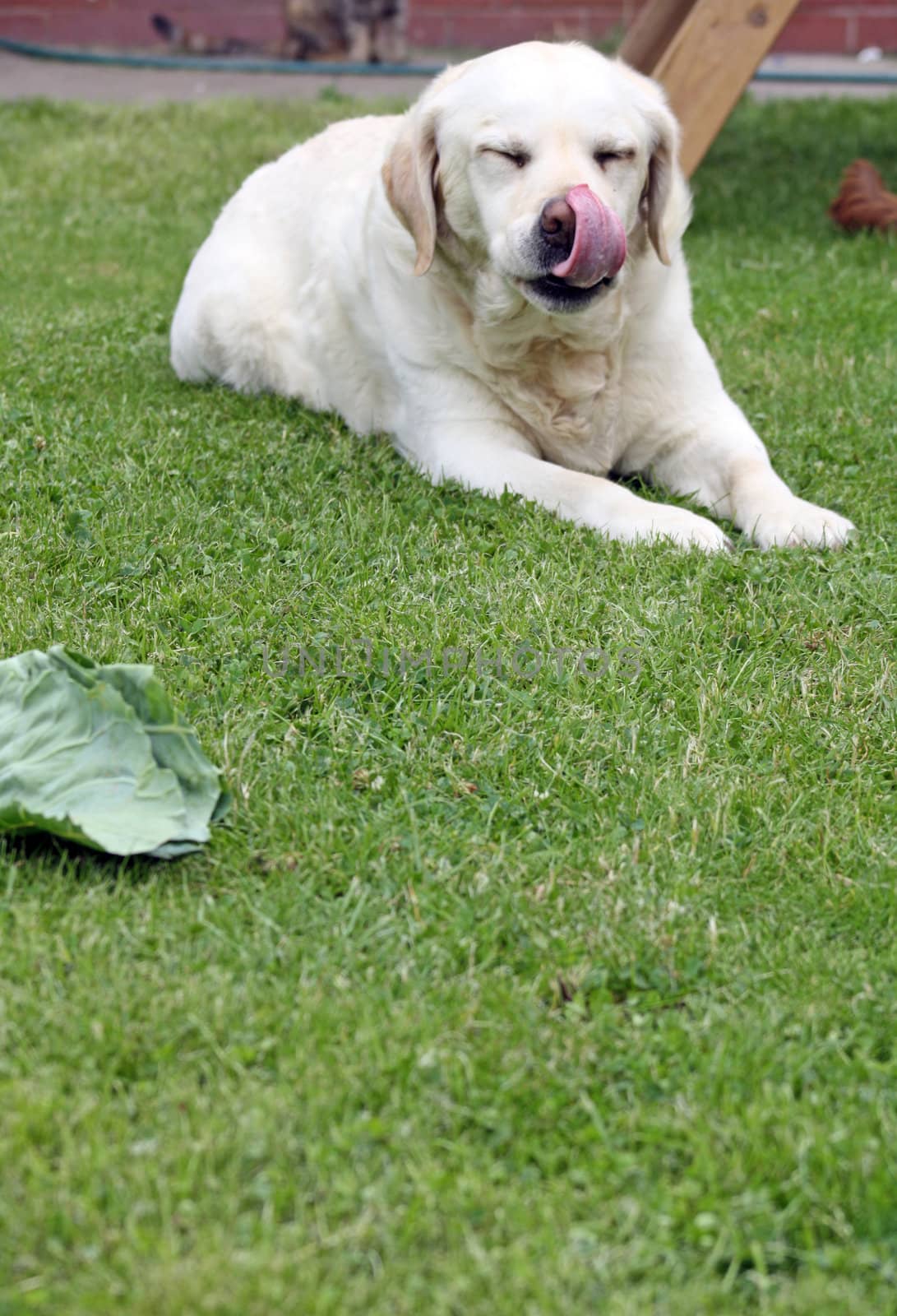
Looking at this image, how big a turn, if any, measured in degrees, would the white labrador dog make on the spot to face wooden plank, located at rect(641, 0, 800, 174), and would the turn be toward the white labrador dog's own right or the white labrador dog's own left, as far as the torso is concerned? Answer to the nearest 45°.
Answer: approximately 135° to the white labrador dog's own left

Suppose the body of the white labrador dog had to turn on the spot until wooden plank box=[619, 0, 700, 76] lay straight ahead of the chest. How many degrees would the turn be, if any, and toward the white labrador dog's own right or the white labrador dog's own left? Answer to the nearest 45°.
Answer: approximately 135° to the white labrador dog's own left

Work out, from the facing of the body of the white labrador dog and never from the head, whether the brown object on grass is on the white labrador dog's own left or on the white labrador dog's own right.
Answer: on the white labrador dog's own left
